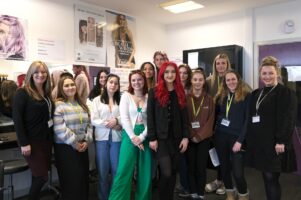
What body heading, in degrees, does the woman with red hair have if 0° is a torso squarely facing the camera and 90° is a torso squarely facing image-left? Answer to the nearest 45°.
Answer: approximately 0°

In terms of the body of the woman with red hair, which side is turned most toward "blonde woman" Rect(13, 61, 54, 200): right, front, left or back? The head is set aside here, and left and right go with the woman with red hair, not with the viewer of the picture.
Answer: right

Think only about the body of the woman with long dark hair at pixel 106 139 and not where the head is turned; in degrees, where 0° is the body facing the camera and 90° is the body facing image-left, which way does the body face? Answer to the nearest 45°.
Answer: approximately 315°

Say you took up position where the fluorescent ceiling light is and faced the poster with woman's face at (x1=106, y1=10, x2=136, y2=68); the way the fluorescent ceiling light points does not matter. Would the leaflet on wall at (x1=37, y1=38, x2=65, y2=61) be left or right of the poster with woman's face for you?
left

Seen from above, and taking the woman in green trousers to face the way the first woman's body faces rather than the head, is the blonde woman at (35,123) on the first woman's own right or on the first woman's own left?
on the first woman's own right

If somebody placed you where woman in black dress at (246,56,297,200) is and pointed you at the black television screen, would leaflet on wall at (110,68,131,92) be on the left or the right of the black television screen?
left

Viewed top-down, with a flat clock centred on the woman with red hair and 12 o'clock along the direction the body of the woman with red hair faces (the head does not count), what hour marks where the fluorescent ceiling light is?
The fluorescent ceiling light is roughly at 6 o'clock from the woman with red hair.
